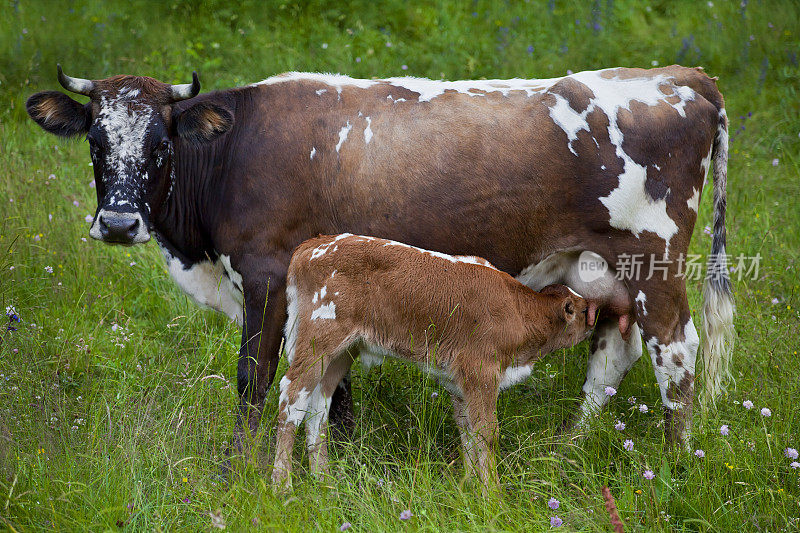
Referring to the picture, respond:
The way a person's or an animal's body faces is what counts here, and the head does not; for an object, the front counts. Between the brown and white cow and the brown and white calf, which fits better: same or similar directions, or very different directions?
very different directions

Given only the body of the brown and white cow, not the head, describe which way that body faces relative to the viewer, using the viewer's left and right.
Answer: facing to the left of the viewer

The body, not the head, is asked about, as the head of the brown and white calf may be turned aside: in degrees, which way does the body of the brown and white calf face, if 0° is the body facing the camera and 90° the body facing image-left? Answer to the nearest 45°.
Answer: approximately 270°

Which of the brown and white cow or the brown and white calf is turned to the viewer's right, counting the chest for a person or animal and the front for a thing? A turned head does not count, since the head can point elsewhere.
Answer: the brown and white calf

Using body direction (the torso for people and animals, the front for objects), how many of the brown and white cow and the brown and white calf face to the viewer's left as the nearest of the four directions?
1

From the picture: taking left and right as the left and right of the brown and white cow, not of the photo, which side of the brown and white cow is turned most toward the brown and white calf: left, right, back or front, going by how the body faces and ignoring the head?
left
